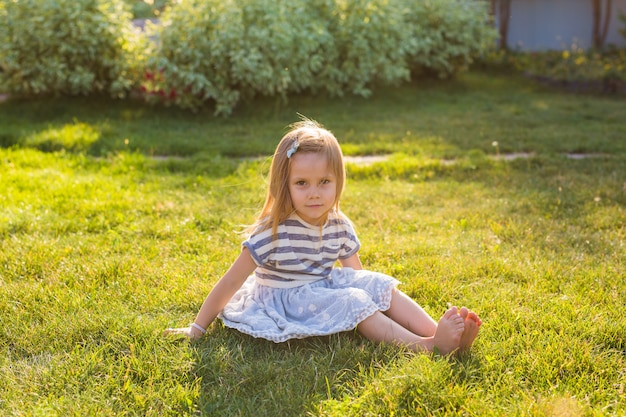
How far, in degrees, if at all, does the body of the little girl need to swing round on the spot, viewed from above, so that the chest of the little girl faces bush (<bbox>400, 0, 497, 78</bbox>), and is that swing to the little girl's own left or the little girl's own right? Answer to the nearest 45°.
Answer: approximately 135° to the little girl's own left

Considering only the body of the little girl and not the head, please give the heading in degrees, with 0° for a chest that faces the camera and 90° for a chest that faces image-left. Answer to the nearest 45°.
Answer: approximately 315°

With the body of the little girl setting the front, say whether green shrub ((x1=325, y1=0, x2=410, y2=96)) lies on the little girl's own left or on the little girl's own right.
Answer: on the little girl's own left

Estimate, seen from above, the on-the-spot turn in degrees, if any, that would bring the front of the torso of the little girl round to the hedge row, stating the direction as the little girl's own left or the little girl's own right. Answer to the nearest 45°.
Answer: approximately 135° to the little girl's own left

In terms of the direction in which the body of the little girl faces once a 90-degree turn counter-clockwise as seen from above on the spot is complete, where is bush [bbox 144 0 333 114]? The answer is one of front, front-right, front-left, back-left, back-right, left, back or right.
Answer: front-left
